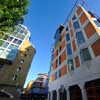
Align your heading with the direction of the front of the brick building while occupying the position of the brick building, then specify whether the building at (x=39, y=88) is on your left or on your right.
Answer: on your right

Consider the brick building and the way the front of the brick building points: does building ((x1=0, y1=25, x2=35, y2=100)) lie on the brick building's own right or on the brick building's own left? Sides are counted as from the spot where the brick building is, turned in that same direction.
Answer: on the brick building's own right

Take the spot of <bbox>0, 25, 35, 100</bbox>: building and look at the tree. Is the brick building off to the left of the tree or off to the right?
left

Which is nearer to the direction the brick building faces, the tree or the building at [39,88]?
the tree

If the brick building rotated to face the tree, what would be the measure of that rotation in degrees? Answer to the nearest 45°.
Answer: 0° — it already faces it

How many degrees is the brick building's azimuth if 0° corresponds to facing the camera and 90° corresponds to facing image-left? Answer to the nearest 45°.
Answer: approximately 45°

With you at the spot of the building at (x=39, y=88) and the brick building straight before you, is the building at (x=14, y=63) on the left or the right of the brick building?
right
